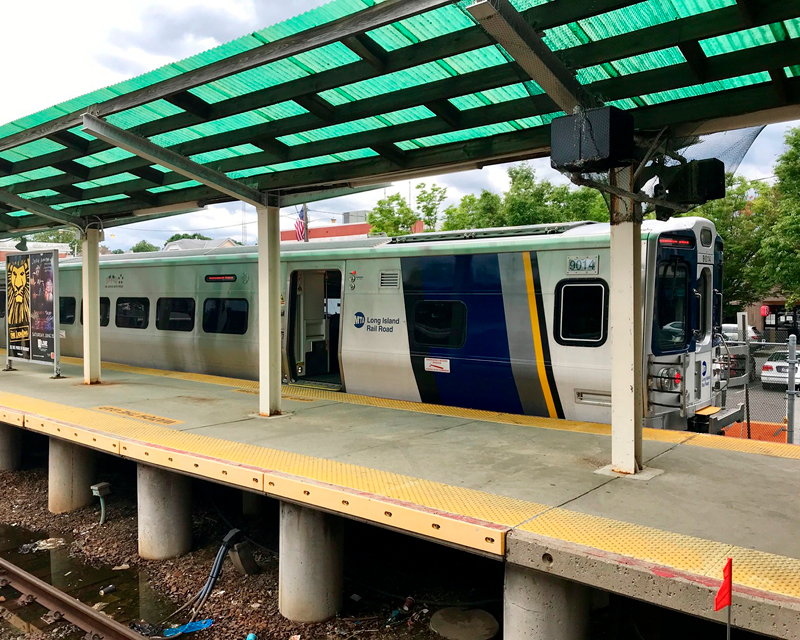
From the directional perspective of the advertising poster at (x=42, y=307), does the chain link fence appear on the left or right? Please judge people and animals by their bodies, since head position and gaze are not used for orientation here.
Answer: on its left

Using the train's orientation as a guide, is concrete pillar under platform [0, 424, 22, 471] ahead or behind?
behind

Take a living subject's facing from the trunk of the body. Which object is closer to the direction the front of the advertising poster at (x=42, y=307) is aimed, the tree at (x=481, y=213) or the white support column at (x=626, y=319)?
the white support column

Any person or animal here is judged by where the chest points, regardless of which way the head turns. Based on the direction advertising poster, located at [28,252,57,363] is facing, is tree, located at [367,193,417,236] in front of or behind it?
behind

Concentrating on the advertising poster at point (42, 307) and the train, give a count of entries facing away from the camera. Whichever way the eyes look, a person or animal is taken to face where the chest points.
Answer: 0

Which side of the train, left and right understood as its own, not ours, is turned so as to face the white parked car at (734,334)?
left

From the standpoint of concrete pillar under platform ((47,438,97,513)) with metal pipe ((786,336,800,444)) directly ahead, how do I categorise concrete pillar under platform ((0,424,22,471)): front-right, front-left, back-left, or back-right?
back-left

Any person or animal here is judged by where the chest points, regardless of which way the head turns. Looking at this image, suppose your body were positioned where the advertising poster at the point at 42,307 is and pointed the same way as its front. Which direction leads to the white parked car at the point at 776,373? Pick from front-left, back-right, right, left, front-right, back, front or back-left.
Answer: back-left

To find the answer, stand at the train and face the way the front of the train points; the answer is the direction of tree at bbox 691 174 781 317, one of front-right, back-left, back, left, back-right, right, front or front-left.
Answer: left

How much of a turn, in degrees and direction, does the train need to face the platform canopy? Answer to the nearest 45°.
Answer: approximately 90° to its right

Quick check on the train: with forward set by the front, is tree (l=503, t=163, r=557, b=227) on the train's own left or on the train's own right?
on the train's own left

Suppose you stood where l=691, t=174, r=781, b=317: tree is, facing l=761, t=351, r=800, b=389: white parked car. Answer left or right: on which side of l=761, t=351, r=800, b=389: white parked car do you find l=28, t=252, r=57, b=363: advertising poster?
right

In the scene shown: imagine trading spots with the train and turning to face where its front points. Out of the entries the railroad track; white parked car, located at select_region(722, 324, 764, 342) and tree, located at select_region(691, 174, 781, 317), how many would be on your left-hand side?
2

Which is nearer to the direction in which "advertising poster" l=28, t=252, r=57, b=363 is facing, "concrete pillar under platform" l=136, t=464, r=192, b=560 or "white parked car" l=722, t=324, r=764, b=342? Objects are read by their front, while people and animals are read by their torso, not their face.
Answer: the concrete pillar under platform
